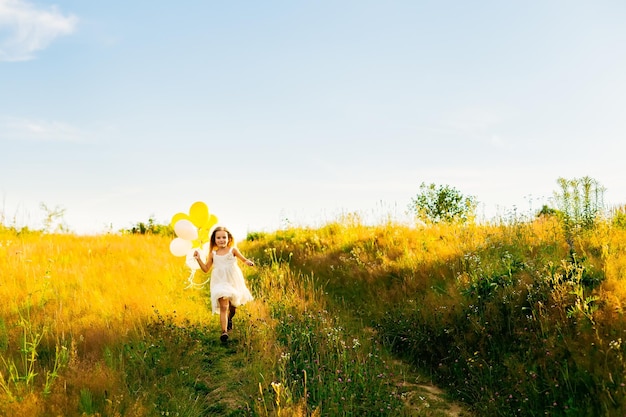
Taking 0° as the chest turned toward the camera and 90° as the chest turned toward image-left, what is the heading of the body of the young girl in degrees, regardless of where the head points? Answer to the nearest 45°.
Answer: approximately 0°
